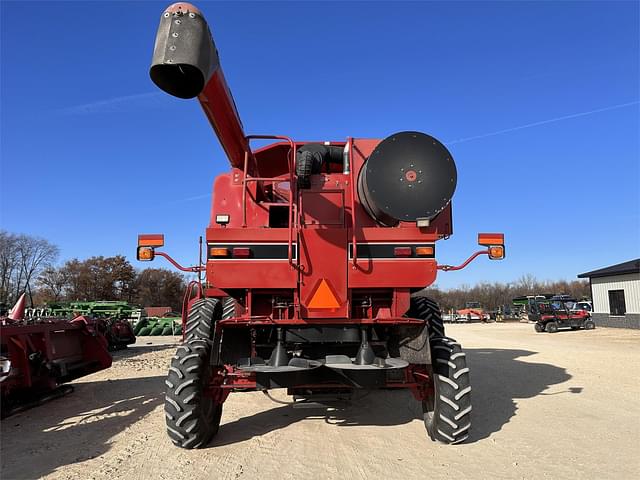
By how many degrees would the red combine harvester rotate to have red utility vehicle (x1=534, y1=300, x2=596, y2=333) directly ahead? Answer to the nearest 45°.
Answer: approximately 45° to its right

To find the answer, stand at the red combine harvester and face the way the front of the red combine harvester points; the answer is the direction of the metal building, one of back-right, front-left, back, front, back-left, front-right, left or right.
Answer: front-right

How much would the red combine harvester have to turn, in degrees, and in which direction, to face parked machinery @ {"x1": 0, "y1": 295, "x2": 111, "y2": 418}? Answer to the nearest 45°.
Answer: approximately 45° to its left

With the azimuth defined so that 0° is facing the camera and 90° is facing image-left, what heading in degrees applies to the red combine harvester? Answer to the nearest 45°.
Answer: approximately 180°

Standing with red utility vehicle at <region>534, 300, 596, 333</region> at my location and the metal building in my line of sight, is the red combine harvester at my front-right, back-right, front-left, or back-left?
back-right
